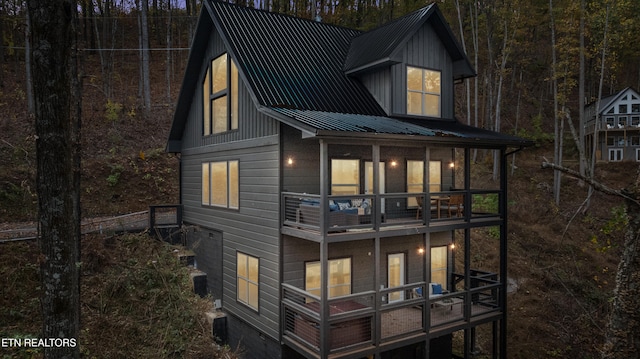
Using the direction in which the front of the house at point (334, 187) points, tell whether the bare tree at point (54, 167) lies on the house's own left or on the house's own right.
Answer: on the house's own right

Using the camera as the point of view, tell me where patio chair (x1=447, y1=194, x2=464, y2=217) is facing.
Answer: facing the viewer and to the left of the viewer

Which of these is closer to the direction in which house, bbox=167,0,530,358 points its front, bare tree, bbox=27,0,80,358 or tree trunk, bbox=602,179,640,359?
the tree trunk

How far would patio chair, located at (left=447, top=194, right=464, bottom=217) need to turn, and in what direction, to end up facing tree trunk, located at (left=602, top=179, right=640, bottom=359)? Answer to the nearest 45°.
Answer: approximately 45° to its left

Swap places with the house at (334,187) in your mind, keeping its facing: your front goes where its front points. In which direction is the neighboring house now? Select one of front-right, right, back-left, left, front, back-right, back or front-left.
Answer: left

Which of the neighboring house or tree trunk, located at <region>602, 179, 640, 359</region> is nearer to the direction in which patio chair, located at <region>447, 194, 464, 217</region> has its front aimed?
the tree trunk

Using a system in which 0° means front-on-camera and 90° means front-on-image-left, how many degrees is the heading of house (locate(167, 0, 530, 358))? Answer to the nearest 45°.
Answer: approximately 315°

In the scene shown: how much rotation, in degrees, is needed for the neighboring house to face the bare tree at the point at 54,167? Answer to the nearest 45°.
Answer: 0° — it already faces it

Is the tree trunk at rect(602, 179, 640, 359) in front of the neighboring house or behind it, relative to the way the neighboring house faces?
in front

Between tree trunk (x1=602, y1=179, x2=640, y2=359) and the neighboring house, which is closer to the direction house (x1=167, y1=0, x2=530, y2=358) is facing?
the tree trunk

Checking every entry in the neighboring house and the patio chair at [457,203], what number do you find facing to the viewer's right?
0

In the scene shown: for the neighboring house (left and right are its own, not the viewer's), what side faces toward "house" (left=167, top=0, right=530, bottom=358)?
front
